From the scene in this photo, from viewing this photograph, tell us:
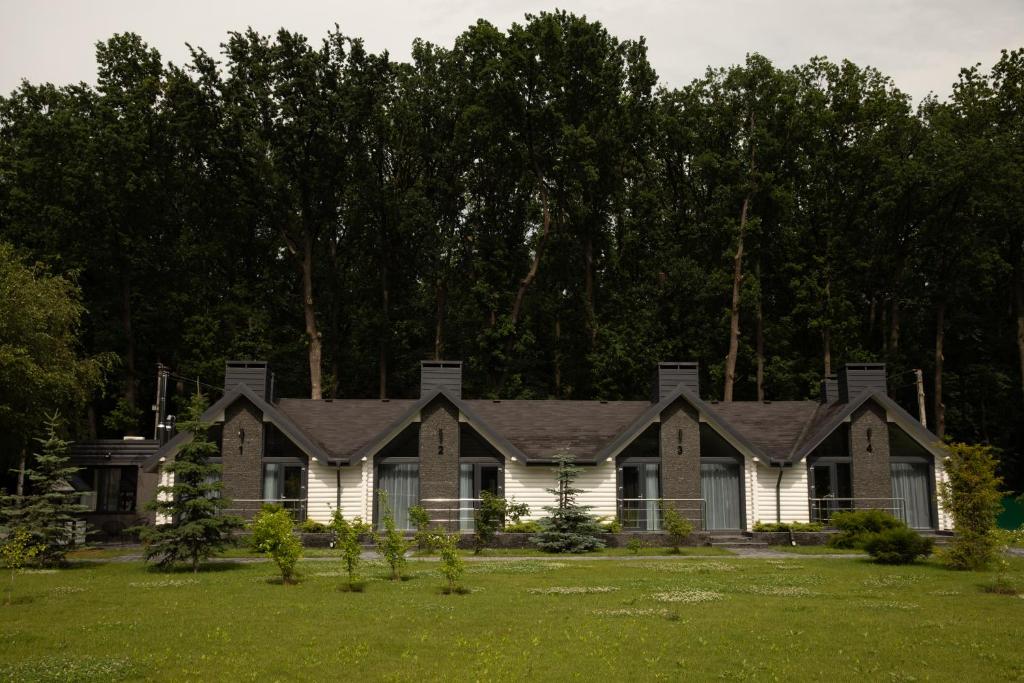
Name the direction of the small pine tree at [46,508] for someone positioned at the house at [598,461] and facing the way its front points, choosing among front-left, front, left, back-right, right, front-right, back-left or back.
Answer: front-right

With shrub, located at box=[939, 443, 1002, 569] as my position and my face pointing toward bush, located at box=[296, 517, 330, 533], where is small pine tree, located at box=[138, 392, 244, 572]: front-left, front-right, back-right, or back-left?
front-left

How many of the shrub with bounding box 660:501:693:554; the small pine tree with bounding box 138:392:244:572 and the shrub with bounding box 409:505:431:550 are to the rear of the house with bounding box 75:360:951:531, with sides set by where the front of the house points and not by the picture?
0

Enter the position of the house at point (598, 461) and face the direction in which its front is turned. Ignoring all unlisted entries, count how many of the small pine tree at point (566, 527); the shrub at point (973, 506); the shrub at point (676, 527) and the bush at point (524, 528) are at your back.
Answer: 0

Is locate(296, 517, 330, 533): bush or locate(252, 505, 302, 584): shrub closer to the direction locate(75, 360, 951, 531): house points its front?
the shrub

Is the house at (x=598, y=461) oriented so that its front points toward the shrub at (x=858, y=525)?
no

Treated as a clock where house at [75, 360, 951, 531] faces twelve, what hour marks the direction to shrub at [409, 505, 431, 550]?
The shrub is roughly at 1 o'clock from the house.

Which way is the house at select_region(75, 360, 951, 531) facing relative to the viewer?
toward the camera

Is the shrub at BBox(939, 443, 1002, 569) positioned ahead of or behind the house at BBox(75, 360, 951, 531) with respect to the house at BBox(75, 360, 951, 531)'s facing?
ahead

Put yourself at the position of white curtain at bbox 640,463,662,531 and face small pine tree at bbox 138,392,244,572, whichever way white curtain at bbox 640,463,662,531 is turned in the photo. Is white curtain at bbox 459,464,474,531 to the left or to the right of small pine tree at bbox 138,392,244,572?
right

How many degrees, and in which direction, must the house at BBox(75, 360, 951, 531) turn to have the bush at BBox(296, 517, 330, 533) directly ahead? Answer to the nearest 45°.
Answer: approximately 90° to its right

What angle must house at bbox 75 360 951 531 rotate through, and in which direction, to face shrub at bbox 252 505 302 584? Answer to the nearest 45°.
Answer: approximately 45° to its right
